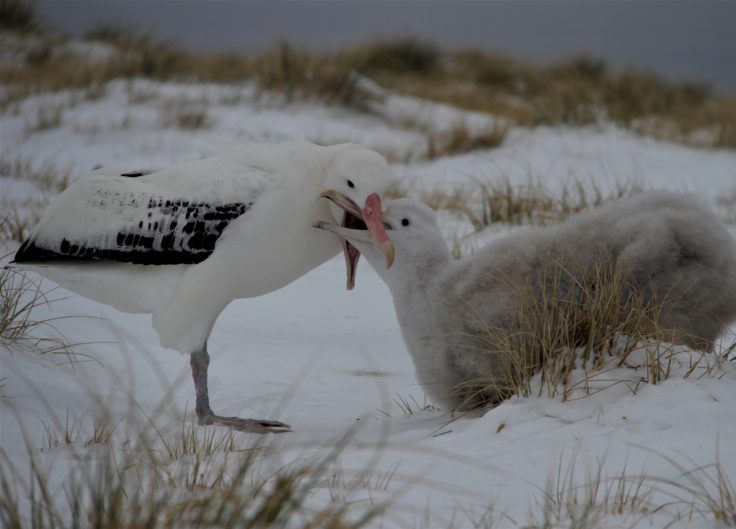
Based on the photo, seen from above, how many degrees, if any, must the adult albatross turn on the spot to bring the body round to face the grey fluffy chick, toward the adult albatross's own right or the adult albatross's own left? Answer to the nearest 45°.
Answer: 0° — it already faces it

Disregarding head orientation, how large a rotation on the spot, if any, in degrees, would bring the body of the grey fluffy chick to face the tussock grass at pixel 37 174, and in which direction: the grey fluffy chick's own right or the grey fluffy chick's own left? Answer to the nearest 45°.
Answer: approximately 45° to the grey fluffy chick's own right

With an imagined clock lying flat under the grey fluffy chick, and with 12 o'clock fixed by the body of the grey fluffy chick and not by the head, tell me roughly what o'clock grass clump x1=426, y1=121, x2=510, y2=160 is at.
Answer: The grass clump is roughly at 3 o'clock from the grey fluffy chick.

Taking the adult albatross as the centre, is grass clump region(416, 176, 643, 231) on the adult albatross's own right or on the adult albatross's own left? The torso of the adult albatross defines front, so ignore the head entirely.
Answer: on the adult albatross's own left

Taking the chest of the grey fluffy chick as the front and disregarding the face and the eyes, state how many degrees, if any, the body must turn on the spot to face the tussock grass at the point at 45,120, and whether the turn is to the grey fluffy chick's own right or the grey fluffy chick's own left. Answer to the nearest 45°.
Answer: approximately 45° to the grey fluffy chick's own right

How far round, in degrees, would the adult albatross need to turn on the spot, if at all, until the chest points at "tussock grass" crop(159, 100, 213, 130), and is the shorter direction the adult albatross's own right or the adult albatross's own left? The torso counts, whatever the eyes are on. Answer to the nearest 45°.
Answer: approximately 90° to the adult albatross's own left

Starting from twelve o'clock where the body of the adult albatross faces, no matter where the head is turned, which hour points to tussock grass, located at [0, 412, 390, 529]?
The tussock grass is roughly at 3 o'clock from the adult albatross.

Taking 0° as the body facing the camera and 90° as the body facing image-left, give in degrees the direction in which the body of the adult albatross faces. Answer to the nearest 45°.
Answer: approximately 270°

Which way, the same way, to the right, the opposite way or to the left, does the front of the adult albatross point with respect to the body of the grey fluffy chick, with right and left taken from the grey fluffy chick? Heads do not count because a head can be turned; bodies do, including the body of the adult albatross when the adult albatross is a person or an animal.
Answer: the opposite way

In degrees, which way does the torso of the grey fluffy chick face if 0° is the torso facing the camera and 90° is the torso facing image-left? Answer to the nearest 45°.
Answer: approximately 90°

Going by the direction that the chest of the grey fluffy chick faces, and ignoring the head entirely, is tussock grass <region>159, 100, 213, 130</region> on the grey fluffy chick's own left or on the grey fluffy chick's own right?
on the grey fluffy chick's own right

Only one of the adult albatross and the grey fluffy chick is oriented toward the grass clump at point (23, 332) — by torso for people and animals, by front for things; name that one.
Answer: the grey fluffy chick

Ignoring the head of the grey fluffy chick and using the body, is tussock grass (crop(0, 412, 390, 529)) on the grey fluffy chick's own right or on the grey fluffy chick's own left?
on the grey fluffy chick's own left

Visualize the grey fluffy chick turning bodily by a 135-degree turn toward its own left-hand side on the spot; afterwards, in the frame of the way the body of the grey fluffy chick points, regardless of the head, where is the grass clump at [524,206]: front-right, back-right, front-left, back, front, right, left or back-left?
back-left
